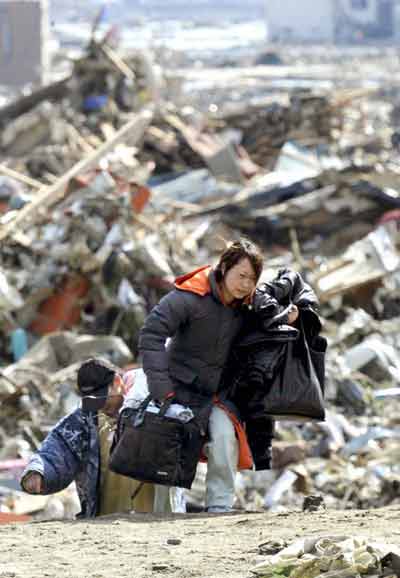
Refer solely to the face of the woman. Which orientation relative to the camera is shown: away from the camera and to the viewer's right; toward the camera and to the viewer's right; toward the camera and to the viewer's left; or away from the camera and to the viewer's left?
toward the camera and to the viewer's right

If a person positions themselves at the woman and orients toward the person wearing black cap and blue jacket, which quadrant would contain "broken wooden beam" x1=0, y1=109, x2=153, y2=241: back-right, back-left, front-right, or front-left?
front-right

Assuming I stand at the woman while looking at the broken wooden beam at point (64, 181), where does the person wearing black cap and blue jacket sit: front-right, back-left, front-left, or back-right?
front-left

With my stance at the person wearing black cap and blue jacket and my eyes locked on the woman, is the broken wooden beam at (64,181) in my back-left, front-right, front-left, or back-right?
back-left

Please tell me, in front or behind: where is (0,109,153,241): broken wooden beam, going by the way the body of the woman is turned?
behind
